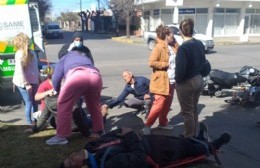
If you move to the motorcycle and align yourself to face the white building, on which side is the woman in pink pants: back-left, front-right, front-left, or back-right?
back-left

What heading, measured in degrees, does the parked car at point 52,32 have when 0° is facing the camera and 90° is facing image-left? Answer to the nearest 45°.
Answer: approximately 315°

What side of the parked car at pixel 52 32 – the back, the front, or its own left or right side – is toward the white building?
left

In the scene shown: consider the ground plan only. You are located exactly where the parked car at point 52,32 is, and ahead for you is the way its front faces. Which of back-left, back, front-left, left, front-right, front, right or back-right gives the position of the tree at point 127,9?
left

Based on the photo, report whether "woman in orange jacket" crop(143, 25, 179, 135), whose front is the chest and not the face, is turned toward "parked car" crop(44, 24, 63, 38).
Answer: no

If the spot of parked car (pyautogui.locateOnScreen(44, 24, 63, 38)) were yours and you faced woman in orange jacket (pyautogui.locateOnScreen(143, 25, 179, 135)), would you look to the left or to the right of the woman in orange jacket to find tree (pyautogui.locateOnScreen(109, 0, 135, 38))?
left
